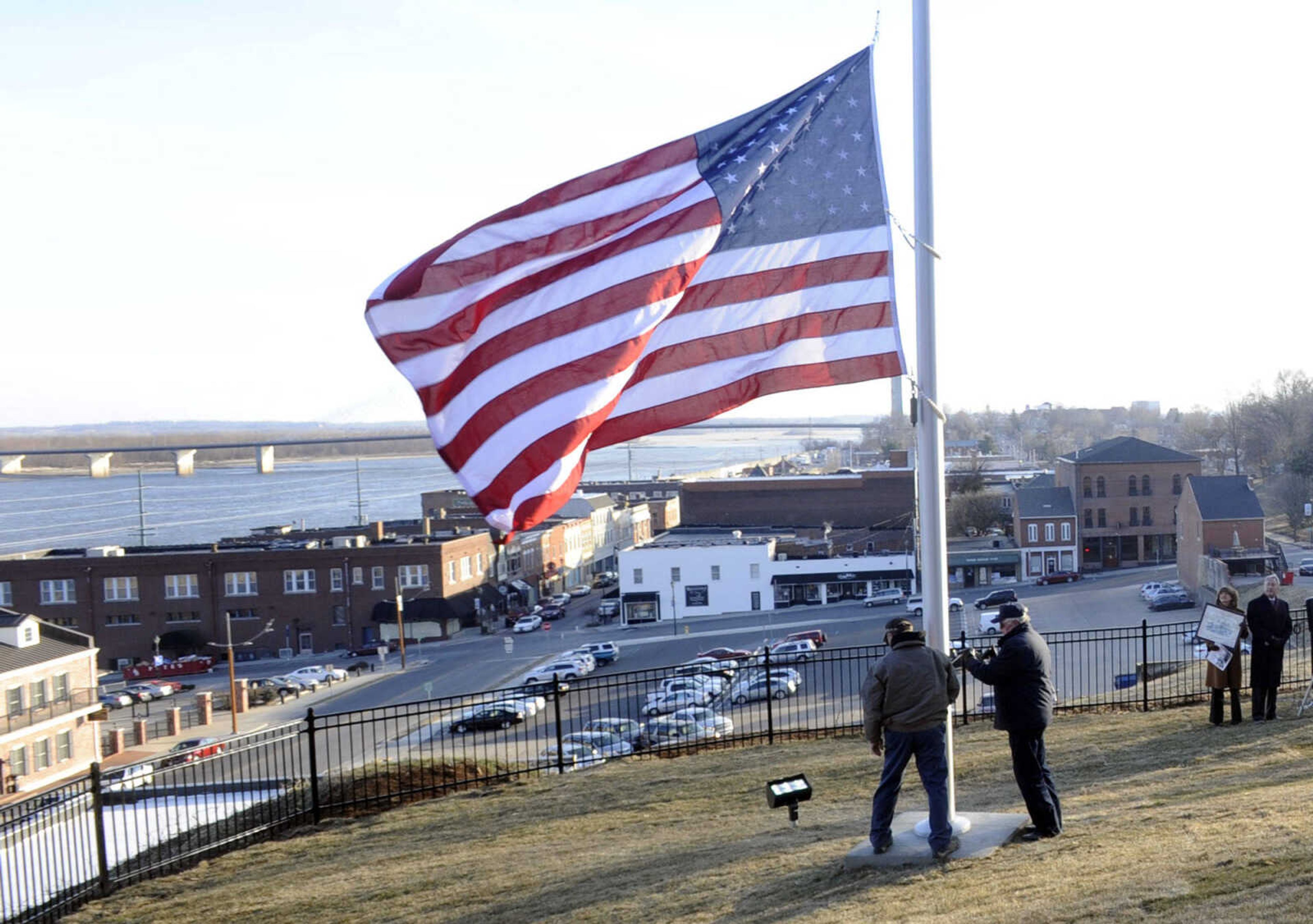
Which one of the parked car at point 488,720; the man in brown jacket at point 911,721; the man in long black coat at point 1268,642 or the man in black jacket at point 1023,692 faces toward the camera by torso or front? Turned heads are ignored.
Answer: the man in long black coat at point 1268,642

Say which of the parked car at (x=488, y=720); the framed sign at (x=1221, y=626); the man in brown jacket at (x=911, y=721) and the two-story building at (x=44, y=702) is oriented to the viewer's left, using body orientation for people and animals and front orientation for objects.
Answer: the parked car

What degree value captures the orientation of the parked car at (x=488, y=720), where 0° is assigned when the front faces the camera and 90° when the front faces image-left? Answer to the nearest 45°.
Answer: approximately 90°

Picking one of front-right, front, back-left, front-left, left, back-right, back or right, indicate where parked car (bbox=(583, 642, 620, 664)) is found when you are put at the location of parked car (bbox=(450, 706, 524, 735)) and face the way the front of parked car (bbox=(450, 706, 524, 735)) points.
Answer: right

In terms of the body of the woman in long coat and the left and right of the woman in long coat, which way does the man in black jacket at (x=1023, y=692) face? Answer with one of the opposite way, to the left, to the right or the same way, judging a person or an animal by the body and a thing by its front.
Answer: to the right

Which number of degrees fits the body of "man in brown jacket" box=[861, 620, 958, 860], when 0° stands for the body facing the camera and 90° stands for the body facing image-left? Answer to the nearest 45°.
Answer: approximately 180°

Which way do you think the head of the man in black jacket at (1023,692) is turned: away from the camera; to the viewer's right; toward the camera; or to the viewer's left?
to the viewer's left

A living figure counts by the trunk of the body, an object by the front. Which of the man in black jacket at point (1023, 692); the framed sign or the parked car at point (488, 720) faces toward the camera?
the framed sign

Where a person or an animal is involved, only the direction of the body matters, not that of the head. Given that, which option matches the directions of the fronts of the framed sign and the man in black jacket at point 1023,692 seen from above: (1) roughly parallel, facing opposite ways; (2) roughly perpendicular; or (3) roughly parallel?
roughly perpendicular

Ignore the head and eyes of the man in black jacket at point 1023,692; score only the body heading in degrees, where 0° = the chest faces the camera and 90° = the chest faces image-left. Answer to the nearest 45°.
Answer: approximately 90°
